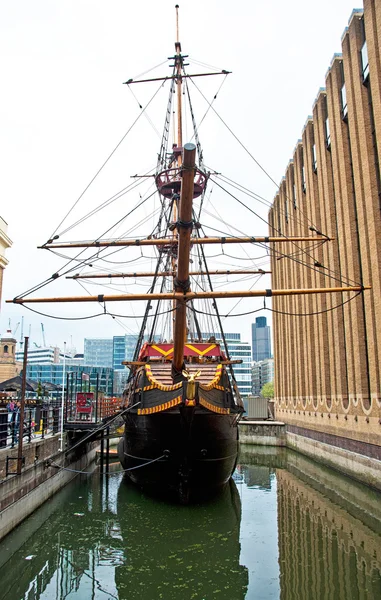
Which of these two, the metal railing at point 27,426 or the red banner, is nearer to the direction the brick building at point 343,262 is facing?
the red banner

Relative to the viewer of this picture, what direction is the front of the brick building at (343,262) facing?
facing to the left of the viewer

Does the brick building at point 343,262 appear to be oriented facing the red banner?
yes

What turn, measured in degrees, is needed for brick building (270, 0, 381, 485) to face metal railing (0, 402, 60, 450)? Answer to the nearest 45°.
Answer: approximately 45° to its left

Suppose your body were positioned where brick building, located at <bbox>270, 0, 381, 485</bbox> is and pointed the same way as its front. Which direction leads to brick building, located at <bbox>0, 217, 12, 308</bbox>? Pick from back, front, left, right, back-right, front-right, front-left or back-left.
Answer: front-left
